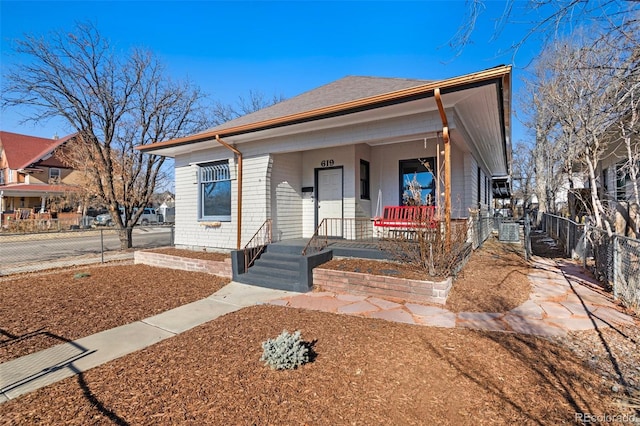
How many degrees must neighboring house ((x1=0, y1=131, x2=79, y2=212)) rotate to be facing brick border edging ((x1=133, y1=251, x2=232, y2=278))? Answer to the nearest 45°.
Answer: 0° — it already faces it

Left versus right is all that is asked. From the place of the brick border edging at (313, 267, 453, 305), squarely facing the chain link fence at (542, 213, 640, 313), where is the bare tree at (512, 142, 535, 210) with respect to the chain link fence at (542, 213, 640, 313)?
left

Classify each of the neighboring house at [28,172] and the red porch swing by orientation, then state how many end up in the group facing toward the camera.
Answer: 2

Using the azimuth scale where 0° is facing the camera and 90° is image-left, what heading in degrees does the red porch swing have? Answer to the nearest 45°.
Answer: approximately 0°

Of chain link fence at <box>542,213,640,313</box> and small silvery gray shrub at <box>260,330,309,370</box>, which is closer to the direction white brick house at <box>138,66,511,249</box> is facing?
the small silvery gray shrub

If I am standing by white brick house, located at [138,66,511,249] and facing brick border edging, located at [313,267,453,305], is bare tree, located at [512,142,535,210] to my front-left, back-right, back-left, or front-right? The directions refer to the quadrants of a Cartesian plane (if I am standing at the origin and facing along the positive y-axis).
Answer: back-left

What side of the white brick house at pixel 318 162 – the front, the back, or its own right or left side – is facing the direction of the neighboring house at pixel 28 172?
right

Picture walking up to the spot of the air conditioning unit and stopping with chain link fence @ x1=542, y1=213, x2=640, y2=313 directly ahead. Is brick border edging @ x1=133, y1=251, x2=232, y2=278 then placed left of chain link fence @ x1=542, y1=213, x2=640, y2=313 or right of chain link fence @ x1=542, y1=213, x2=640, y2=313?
right

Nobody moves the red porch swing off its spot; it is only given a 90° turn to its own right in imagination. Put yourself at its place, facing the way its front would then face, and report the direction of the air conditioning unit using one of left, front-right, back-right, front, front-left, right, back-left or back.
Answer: back-right
